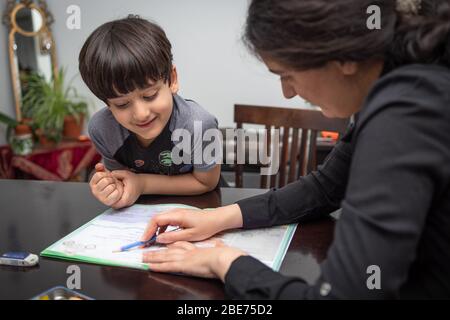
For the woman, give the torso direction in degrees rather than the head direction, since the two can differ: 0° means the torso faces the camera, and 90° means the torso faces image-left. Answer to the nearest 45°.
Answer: approximately 90°

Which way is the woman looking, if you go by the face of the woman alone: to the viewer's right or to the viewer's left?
to the viewer's left

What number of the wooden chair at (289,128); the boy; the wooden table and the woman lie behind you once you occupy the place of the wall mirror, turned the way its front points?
0

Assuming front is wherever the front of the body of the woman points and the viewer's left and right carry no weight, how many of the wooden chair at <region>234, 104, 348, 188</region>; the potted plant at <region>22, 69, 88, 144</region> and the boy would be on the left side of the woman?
0

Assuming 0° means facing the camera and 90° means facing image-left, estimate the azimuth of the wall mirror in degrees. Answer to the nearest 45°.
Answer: approximately 0°

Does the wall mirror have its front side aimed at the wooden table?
yes

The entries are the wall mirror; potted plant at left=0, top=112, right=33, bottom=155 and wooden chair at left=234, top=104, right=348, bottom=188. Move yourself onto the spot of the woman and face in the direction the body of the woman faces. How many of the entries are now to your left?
0

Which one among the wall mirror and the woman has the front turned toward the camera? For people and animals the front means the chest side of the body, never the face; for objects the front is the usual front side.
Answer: the wall mirror

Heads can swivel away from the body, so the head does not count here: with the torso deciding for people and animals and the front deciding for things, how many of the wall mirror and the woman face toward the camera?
1

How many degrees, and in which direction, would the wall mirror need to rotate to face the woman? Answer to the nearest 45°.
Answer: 0° — it already faces them

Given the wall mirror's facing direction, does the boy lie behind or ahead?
ahead
